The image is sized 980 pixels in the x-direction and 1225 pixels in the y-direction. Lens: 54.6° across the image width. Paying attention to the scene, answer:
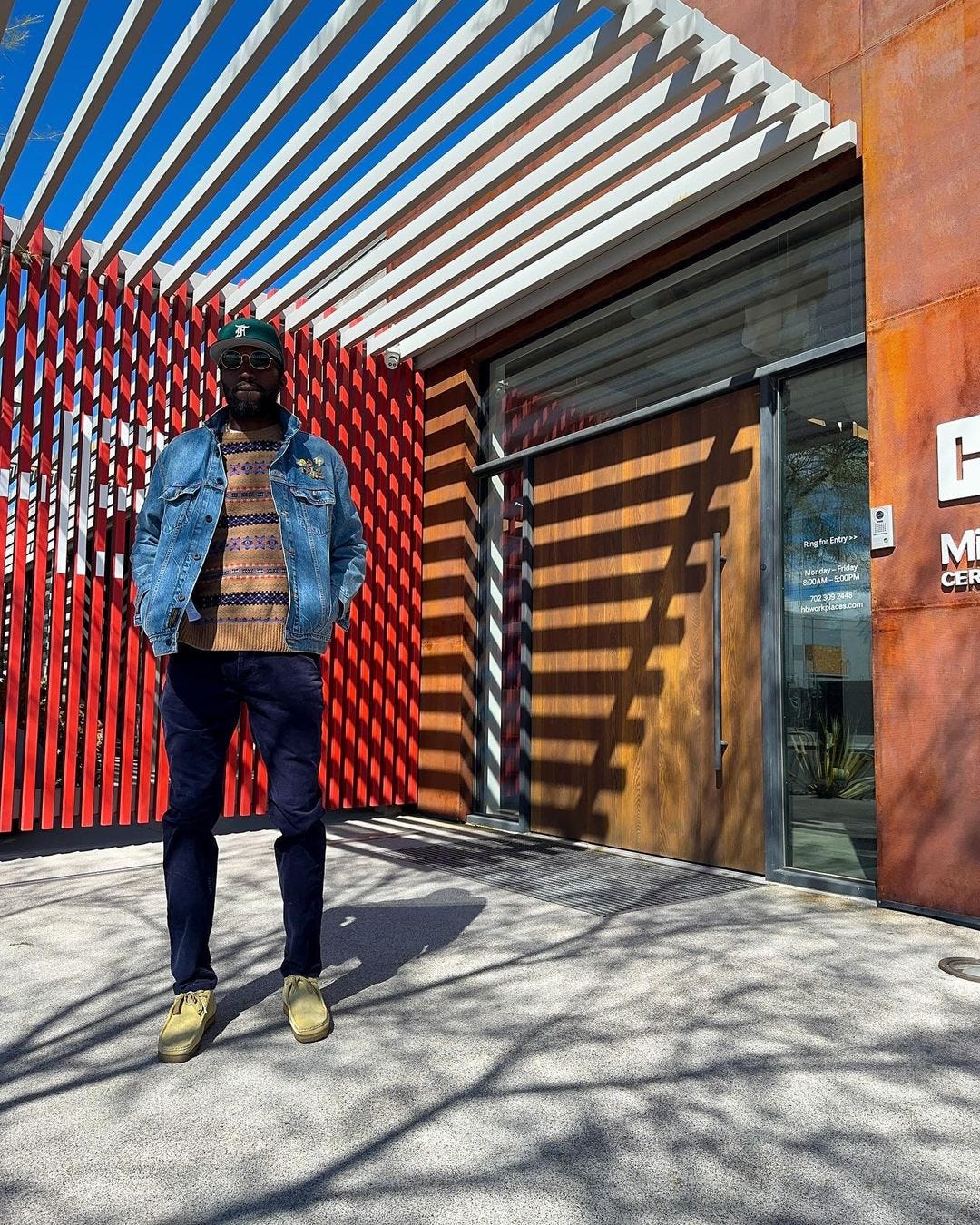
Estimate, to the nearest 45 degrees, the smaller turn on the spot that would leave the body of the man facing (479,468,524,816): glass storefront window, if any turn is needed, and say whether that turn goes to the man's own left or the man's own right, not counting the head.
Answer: approximately 135° to the man's own left

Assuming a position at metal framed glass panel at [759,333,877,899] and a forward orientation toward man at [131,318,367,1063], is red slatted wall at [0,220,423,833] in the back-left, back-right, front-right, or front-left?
front-right

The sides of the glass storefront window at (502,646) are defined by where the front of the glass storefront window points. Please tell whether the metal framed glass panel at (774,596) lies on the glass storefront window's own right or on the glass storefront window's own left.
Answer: on the glass storefront window's own left

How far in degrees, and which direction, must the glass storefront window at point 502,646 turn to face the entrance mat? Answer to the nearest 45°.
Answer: approximately 45° to its left

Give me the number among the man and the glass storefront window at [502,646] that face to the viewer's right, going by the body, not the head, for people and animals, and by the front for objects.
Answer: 0

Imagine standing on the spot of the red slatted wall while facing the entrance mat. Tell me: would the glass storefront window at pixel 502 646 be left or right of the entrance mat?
left

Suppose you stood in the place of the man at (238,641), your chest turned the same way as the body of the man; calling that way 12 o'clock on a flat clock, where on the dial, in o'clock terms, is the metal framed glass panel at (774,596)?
The metal framed glass panel is roughly at 8 o'clock from the man.

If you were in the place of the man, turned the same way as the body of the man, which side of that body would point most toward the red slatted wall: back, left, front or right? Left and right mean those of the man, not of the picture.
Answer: back

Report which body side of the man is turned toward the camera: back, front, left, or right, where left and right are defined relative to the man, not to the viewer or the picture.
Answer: front

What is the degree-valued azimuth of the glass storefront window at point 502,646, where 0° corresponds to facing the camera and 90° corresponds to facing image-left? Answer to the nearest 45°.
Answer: approximately 45°

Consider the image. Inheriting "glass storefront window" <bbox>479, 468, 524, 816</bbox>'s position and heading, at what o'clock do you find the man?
The man is roughly at 11 o'clock from the glass storefront window.

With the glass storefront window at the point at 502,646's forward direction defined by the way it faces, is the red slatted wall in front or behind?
in front
